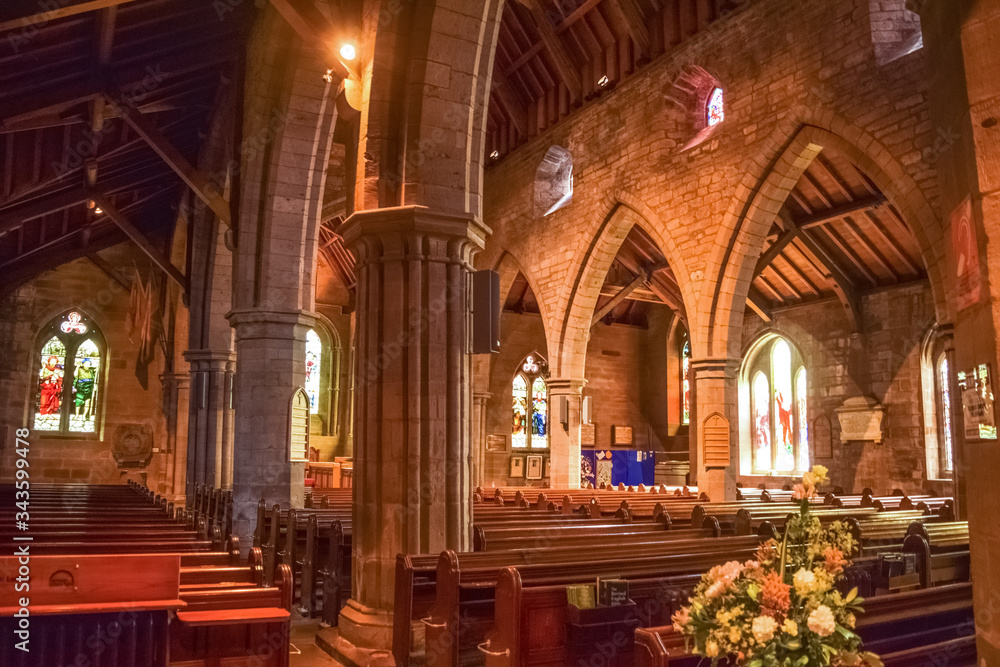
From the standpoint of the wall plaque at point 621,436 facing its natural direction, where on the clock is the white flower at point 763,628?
The white flower is roughly at 12 o'clock from the wall plaque.

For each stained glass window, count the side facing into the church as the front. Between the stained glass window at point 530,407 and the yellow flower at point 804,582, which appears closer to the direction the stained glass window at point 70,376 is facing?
the yellow flower

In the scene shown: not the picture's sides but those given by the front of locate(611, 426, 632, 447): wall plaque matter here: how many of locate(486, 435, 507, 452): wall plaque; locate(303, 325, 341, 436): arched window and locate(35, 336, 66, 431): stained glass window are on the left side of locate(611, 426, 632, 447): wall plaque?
0

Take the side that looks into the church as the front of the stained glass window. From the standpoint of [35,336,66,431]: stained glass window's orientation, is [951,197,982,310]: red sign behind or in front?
in front

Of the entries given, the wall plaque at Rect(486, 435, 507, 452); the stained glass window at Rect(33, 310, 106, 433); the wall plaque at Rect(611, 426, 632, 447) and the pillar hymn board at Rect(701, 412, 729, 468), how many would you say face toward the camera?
4

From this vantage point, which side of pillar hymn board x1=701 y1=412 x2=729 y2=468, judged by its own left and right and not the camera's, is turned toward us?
front

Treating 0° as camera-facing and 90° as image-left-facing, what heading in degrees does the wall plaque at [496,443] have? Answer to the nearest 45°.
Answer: approximately 0°

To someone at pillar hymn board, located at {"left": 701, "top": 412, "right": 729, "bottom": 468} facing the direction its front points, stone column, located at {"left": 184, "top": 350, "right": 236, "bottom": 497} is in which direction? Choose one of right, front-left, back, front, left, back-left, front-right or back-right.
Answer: right

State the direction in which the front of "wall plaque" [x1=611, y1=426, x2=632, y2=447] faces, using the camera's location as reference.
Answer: facing the viewer

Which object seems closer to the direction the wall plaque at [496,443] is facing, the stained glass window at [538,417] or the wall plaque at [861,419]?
the wall plaque

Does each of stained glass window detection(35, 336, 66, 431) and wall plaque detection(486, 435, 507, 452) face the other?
no

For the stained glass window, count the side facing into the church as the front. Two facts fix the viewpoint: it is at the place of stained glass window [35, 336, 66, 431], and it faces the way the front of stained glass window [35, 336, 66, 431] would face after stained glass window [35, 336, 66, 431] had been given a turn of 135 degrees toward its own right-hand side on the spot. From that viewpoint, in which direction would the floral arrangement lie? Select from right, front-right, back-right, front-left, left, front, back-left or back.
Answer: back-left

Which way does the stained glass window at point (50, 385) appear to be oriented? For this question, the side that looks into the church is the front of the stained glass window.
toward the camera

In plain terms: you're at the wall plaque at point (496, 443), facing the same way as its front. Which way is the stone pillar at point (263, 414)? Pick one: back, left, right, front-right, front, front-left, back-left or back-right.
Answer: front

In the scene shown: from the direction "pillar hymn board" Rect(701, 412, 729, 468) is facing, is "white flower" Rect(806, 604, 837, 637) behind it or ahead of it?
ahead
